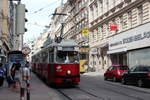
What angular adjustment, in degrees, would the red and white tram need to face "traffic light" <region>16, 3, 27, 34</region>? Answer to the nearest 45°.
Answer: approximately 45° to its right

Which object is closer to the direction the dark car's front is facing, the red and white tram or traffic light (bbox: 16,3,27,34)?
the red and white tram

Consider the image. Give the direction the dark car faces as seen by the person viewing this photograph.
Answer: facing away from the viewer and to the left of the viewer

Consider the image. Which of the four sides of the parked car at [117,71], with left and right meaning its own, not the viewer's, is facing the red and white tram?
left

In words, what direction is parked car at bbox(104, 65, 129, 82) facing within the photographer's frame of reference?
facing away from the viewer and to the left of the viewer

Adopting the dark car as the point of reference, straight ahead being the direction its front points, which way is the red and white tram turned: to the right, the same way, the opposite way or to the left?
the opposite way

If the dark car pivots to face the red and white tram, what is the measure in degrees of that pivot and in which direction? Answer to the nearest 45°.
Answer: approximately 90° to its left
